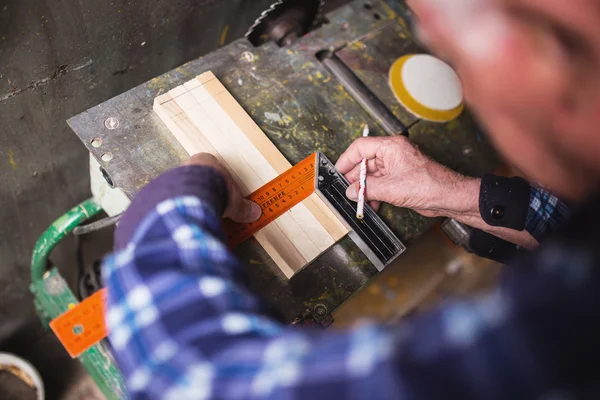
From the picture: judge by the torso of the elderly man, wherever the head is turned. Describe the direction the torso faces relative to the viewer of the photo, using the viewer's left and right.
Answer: facing away from the viewer and to the left of the viewer

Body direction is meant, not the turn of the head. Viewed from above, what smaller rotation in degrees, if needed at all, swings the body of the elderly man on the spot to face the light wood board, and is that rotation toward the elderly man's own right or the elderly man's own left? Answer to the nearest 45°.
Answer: approximately 45° to the elderly man's own right
